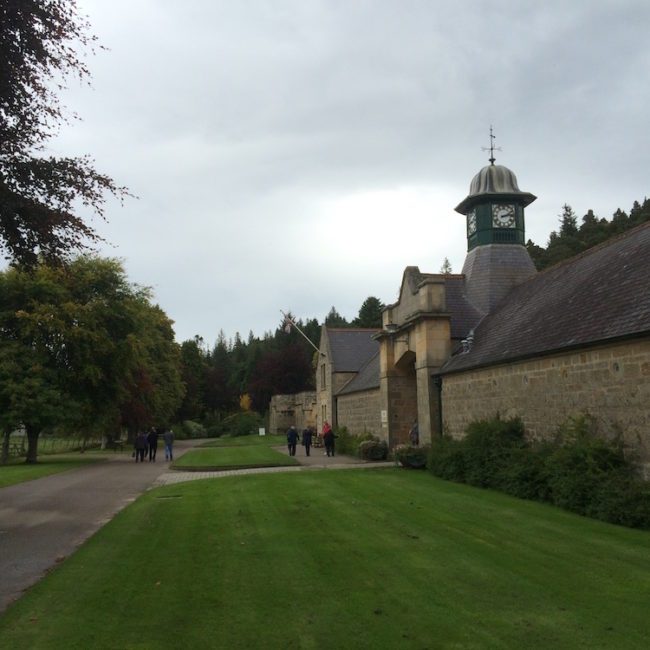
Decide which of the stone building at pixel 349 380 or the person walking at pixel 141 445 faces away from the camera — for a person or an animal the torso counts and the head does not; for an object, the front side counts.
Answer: the person walking

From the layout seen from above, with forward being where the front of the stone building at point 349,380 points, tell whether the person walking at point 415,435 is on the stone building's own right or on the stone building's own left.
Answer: on the stone building's own left

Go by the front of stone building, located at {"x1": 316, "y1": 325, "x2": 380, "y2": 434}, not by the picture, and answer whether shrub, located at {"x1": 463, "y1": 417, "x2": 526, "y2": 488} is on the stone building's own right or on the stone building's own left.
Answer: on the stone building's own left

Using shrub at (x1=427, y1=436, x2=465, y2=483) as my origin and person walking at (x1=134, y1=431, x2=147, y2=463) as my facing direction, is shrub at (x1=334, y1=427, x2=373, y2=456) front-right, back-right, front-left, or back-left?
front-right

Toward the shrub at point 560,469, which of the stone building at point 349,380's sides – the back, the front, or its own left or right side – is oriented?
left

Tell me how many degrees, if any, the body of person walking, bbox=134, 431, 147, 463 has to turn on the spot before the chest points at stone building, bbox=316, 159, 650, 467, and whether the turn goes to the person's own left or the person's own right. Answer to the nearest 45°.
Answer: approximately 135° to the person's own right

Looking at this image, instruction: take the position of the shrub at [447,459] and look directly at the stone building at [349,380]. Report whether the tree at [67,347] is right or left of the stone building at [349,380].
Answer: left

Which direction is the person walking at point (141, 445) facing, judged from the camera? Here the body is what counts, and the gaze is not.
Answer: away from the camera

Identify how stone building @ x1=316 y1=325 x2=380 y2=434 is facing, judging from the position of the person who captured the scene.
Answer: facing to the left of the viewer

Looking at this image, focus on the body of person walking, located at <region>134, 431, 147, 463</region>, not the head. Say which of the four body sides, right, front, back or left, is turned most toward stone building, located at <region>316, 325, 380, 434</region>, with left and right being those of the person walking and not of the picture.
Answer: right
